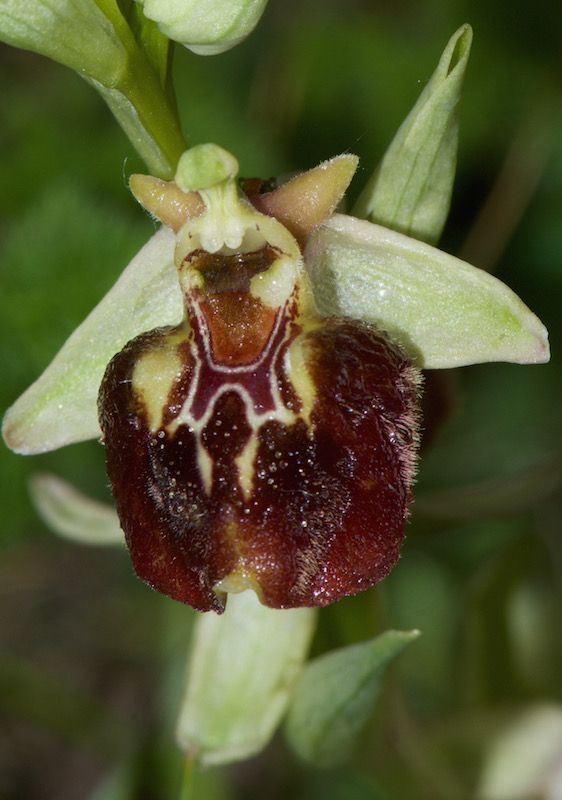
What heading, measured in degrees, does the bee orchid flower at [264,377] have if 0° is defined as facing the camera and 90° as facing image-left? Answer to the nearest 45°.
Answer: approximately 0°
